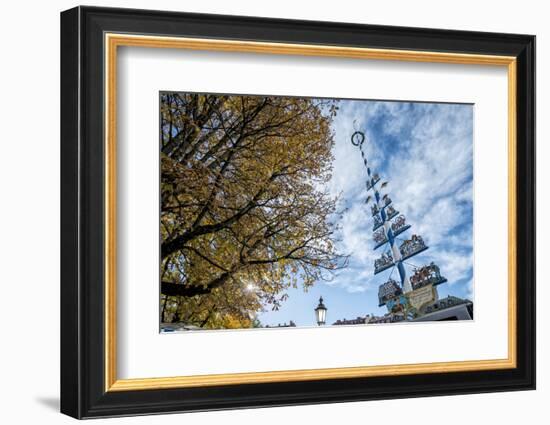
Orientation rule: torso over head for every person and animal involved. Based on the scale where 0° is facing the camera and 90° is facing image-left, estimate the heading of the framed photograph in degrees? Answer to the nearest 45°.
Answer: approximately 315°
